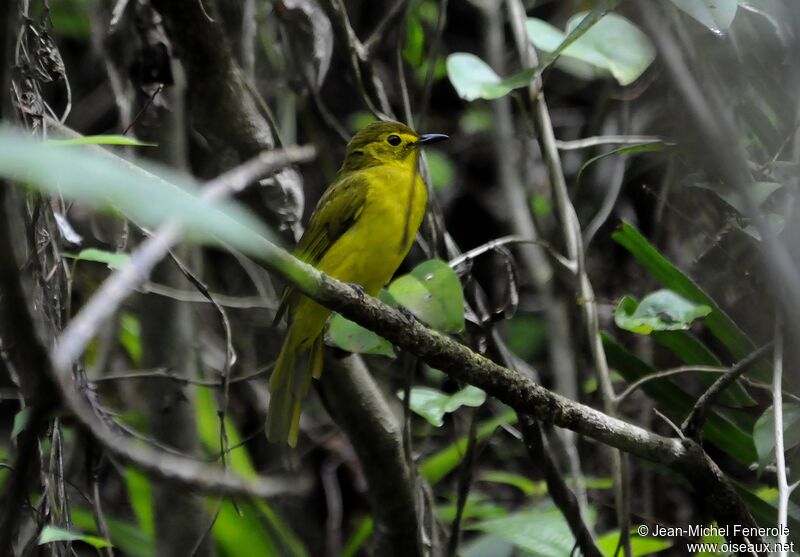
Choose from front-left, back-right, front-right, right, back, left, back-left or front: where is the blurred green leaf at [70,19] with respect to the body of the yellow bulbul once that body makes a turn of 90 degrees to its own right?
right

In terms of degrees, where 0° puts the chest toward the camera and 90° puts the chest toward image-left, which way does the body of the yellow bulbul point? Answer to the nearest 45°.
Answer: approximately 315°
